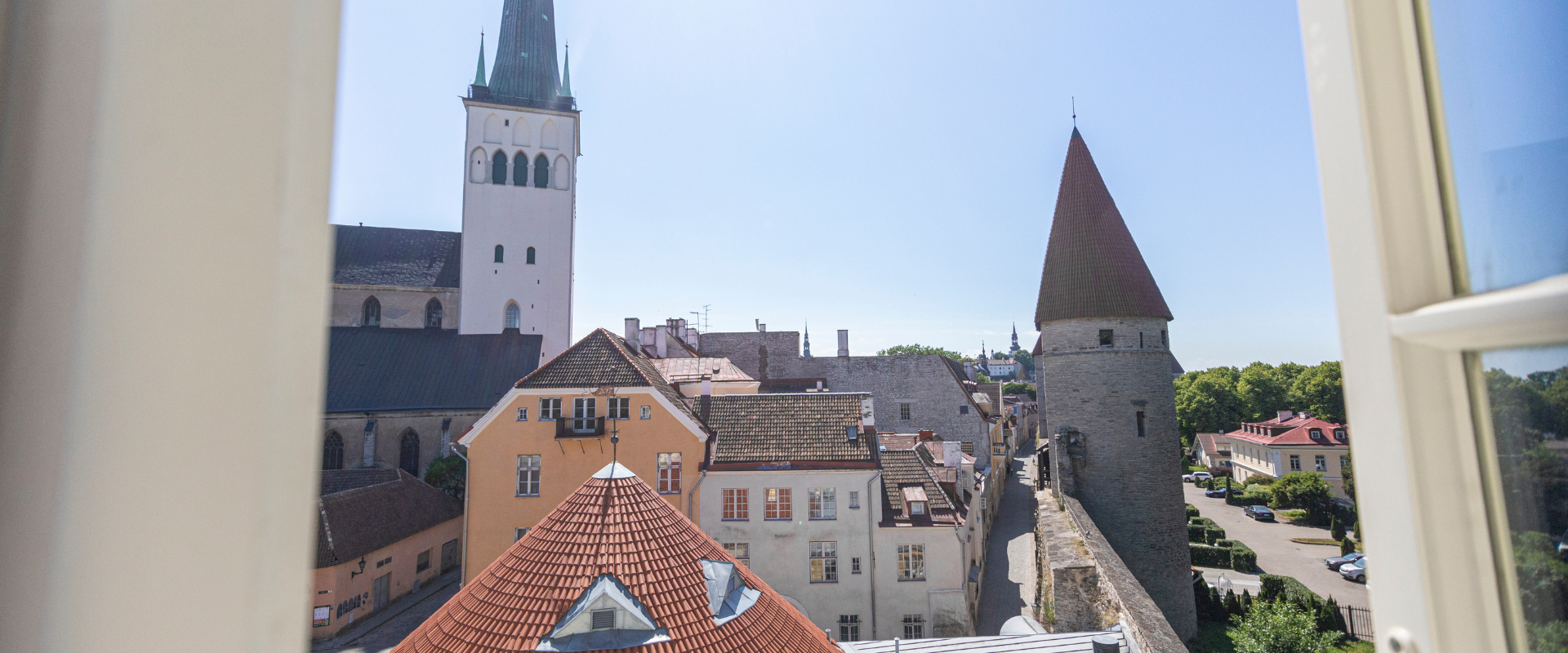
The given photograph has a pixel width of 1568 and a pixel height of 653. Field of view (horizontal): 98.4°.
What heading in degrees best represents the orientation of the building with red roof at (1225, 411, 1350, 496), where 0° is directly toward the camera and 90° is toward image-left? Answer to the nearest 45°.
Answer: approximately 45°

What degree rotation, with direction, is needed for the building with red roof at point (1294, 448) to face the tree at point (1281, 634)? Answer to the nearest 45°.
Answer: approximately 45° to its left

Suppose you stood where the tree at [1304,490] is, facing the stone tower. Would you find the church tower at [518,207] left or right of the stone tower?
right

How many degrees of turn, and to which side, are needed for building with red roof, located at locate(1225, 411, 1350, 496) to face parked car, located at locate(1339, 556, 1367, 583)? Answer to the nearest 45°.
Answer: approximately 45° to its left

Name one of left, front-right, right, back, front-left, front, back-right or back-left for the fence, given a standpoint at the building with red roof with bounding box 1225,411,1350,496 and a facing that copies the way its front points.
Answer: front-left
